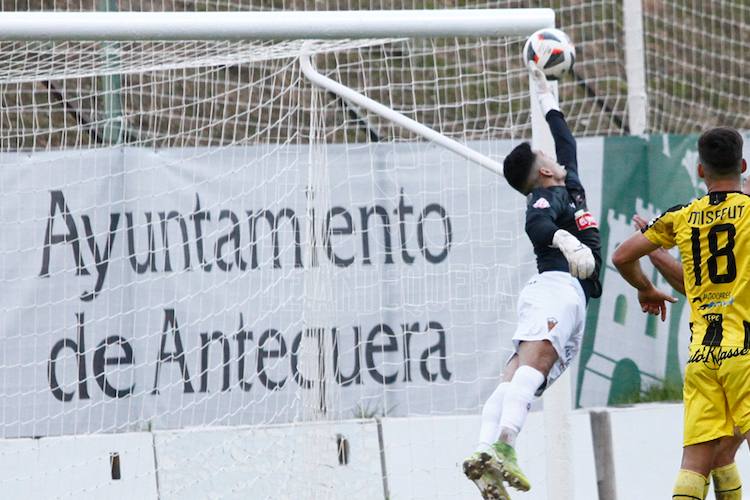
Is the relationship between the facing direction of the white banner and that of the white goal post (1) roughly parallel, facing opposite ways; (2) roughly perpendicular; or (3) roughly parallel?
roughly parallel

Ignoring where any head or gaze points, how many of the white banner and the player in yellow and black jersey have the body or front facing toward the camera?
1

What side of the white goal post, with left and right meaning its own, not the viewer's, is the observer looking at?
front

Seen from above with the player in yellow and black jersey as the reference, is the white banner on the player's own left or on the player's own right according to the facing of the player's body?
on the player's own left

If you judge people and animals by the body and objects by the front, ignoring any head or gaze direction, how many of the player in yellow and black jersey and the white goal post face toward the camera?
1

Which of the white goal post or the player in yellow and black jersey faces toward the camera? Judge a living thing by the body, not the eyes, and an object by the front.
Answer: the white goal post

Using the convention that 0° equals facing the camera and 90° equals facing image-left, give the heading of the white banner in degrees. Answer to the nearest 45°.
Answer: approximately 0°

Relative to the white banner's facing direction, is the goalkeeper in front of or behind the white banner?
in front

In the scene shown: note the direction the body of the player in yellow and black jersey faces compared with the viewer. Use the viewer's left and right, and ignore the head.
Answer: facing away from the viewer

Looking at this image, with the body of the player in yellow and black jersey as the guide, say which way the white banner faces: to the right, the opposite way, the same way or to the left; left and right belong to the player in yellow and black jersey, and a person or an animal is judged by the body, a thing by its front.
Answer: the opposite way

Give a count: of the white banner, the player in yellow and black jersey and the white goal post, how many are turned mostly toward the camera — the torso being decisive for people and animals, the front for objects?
2

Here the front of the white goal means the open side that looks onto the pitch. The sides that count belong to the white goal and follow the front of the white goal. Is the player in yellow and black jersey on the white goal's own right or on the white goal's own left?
on the white goal's own left

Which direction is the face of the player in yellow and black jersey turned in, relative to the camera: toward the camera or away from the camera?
away from the camera

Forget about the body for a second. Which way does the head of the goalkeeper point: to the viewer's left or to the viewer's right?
to the viewer's right
